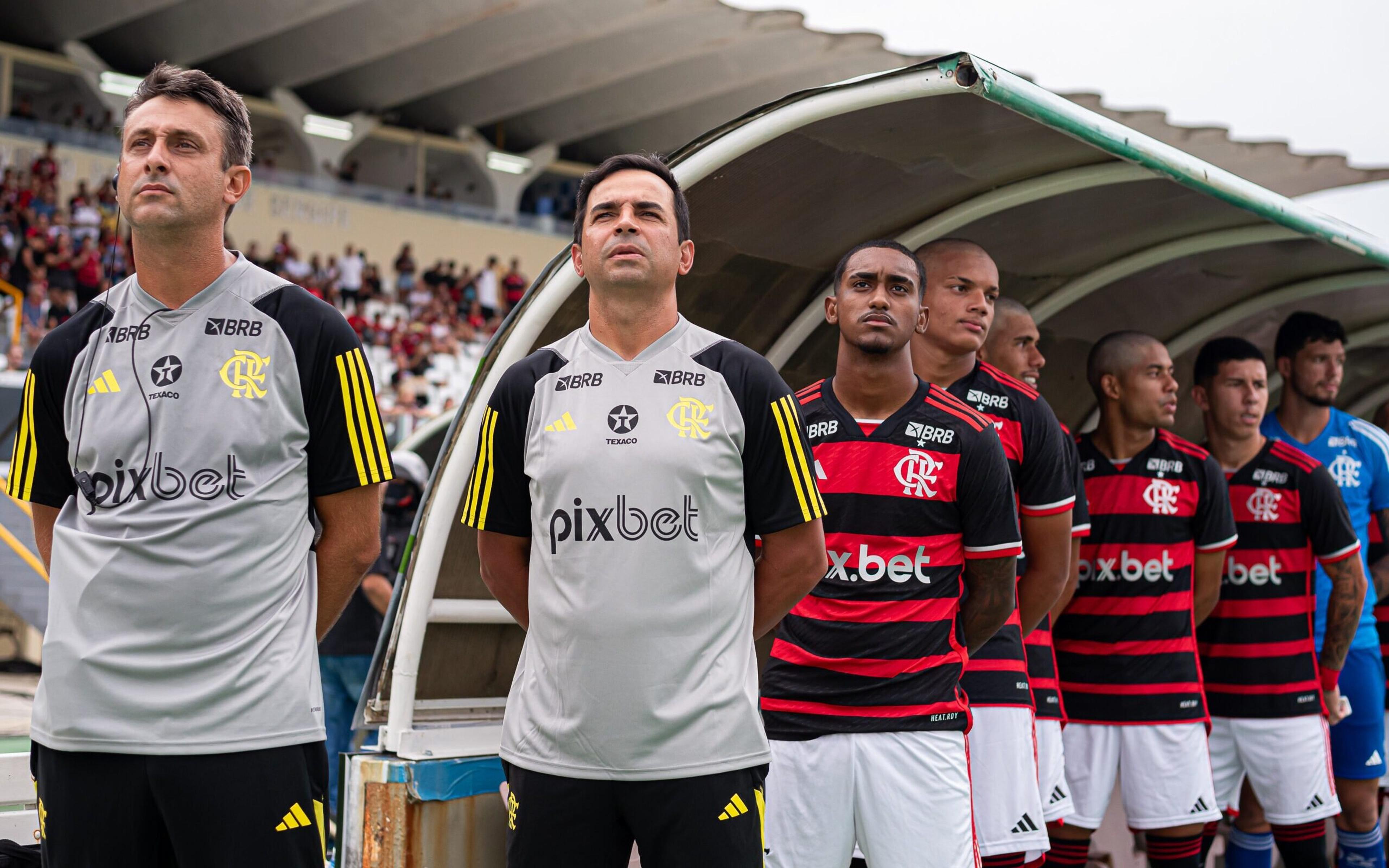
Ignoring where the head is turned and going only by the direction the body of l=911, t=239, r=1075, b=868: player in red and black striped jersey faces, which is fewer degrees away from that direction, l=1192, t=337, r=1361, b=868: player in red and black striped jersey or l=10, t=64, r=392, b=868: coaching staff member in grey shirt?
the coaching staff member in grey shirt

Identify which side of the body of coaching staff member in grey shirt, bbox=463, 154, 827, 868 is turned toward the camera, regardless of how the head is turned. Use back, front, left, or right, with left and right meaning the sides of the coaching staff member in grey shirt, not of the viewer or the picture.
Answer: front

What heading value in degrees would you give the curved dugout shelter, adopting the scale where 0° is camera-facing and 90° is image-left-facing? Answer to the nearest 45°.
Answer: approximately 315°

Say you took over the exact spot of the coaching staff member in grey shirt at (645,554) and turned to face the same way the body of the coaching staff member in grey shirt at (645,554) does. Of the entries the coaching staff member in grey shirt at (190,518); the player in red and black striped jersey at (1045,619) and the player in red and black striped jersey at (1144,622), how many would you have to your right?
1

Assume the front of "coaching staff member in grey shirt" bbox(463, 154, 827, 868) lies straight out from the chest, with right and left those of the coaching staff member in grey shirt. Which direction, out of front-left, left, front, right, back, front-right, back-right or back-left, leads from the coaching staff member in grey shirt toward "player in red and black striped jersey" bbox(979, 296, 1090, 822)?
back-left

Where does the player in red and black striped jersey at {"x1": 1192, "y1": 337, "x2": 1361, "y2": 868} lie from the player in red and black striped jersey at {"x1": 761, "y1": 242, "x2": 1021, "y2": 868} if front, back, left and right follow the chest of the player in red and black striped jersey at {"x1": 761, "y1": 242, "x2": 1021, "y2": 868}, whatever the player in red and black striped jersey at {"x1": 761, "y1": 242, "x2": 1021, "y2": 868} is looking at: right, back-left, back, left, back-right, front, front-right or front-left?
back-left

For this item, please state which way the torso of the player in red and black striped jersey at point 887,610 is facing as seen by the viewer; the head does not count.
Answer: toward the camera

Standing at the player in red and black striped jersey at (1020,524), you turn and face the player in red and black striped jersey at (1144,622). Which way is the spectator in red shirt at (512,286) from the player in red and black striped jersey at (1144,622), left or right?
left

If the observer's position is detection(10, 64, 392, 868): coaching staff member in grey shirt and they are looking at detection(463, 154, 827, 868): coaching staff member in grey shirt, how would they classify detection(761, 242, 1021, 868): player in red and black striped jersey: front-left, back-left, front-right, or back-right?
front-left

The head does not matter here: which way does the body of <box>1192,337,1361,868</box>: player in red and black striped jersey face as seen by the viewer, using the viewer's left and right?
facing the viewer and to the left of the viewer

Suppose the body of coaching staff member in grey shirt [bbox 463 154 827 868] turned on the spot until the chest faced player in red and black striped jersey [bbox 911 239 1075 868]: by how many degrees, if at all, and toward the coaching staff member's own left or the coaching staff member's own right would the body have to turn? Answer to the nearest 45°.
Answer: approximately 135° to the coaching staff member's own left

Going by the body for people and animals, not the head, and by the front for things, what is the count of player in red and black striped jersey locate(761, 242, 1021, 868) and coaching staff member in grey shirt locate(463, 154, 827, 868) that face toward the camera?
2

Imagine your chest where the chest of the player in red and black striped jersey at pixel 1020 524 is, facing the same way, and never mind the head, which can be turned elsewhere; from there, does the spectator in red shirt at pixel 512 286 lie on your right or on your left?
on your right

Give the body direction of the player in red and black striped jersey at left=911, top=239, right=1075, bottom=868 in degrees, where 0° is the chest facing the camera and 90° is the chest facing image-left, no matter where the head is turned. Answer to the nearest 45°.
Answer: approximately 45°
